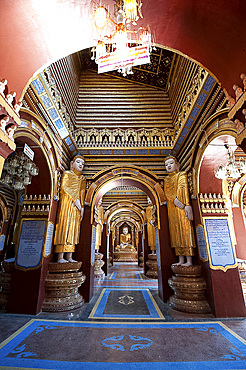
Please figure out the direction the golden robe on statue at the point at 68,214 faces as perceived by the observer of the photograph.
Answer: facing the viewer and to the right of the viewer

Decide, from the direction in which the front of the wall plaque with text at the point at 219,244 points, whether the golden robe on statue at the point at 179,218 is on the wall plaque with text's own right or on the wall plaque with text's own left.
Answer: on the wall plaque with text's own right

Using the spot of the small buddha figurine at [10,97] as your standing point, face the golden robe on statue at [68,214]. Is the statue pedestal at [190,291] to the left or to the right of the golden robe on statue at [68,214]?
right

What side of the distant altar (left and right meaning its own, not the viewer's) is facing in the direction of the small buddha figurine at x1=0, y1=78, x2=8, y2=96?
front

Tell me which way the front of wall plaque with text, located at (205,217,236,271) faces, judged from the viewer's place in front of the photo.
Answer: facing the viewer

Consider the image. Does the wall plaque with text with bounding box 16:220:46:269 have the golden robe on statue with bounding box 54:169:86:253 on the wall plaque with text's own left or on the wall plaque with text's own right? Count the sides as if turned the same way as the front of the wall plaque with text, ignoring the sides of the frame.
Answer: on the wall plaque with text's own left

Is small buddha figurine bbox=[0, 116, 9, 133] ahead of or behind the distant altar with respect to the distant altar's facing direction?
ahead

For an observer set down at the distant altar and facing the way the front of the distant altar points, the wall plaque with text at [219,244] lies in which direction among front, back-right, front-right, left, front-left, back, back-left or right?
front

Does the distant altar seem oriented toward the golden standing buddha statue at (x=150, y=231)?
yes

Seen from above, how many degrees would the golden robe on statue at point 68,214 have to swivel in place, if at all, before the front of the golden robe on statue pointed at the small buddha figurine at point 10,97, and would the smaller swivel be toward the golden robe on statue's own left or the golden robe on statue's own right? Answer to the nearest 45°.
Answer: approximately 45° to the golden robe on statue's own right

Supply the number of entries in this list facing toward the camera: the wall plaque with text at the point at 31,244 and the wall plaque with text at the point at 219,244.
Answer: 2

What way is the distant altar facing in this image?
toward the camera

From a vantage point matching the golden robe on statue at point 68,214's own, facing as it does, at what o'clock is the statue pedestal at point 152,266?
The statue pedestal is roughly at 9 o'clock from the golden robe on statue.

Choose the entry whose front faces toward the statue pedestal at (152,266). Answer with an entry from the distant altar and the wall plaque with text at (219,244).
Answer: the distant altar

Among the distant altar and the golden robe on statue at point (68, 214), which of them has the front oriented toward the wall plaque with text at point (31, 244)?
the distant altar

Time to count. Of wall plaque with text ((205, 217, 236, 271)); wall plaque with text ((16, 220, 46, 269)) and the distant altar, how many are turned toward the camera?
3
